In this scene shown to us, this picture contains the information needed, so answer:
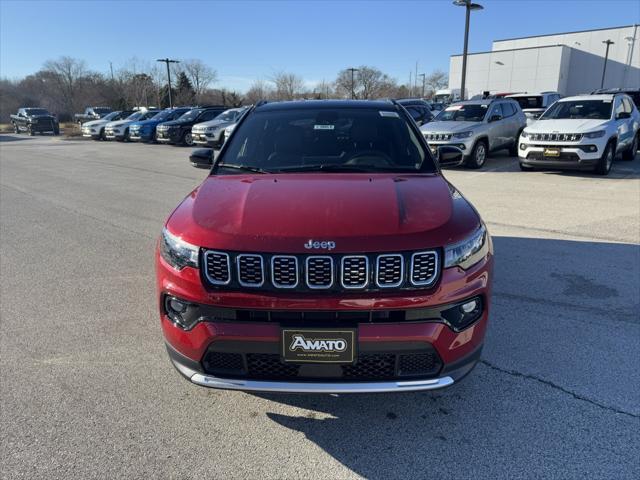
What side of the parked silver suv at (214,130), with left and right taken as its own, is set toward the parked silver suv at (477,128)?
left

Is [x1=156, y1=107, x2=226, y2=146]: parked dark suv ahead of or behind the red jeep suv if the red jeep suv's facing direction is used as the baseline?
behind

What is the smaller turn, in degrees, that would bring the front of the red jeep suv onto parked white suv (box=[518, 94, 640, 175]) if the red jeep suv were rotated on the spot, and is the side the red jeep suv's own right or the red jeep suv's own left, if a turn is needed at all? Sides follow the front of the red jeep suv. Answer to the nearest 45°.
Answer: approximately 135° to the red jeep suv's own left

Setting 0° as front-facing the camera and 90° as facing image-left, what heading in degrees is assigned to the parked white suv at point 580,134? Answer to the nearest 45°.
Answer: approximately 45°

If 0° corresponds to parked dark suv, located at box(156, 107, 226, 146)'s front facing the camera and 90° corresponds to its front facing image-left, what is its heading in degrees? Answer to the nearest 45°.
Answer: approximately 45°

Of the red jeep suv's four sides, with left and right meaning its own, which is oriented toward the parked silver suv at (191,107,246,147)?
back

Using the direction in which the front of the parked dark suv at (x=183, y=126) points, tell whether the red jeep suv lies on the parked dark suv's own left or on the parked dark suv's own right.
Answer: on the parked dark suv's own left

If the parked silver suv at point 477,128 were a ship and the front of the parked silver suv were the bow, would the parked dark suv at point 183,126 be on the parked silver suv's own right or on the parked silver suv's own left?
on the parked silver suv's own right

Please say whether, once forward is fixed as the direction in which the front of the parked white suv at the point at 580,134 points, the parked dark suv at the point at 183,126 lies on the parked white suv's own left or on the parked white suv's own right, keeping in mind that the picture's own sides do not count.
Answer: on the parked white suv's own right
